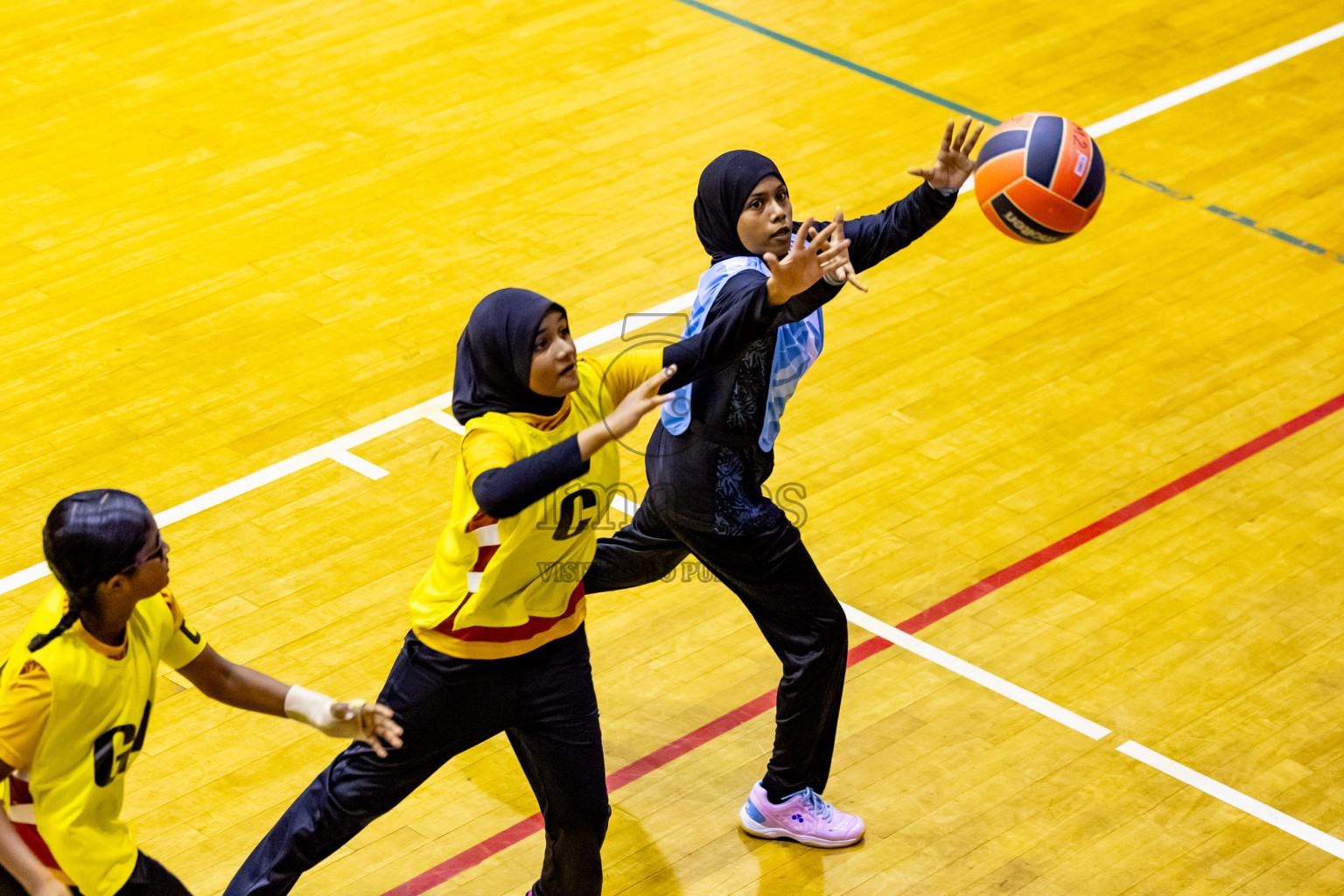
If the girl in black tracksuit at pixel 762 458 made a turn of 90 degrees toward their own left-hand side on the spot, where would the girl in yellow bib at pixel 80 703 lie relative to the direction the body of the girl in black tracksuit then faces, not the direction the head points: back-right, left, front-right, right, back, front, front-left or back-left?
back-left

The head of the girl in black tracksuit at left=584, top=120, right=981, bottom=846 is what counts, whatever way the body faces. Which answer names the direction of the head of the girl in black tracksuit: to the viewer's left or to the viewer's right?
to the viewer's right

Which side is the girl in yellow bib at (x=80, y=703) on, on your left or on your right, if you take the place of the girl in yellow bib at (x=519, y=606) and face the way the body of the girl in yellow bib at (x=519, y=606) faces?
on your right

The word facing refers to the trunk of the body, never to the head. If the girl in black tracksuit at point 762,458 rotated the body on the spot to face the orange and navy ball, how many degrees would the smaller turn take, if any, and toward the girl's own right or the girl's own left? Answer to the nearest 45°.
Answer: approximately 45° to the girl's own left

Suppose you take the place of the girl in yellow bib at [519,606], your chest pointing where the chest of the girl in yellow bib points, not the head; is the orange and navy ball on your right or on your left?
on your left

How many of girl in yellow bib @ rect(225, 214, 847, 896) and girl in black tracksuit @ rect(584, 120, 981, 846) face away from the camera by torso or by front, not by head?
0

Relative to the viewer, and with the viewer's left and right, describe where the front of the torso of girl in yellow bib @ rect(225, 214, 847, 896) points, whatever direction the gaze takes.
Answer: facing the viewer and to the right of the viewer
